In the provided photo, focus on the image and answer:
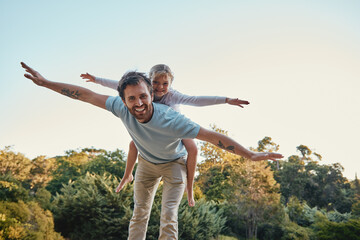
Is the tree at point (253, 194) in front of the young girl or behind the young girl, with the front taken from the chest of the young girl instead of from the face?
behind

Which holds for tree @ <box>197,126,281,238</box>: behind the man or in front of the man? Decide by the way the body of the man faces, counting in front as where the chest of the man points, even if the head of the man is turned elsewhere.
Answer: behind

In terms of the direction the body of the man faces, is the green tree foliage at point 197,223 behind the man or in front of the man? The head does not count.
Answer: behind

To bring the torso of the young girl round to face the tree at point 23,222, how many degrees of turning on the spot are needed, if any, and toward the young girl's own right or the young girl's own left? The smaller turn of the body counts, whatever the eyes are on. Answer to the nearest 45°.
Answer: approximately 135° to the young girl's own right

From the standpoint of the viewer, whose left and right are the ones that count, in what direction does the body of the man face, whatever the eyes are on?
facing the viewer

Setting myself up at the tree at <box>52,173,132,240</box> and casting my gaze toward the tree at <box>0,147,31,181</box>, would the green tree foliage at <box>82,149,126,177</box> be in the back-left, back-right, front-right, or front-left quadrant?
front-right

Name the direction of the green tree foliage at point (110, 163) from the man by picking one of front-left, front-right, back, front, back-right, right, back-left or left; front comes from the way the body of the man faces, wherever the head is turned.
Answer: back

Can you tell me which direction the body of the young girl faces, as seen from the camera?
toward the camera

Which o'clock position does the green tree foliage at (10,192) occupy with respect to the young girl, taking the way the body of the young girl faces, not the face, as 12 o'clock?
The green tree foliage is roughly at 5 o'clock from the young girl.

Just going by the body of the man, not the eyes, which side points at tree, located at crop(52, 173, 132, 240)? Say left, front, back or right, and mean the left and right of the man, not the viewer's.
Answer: back
